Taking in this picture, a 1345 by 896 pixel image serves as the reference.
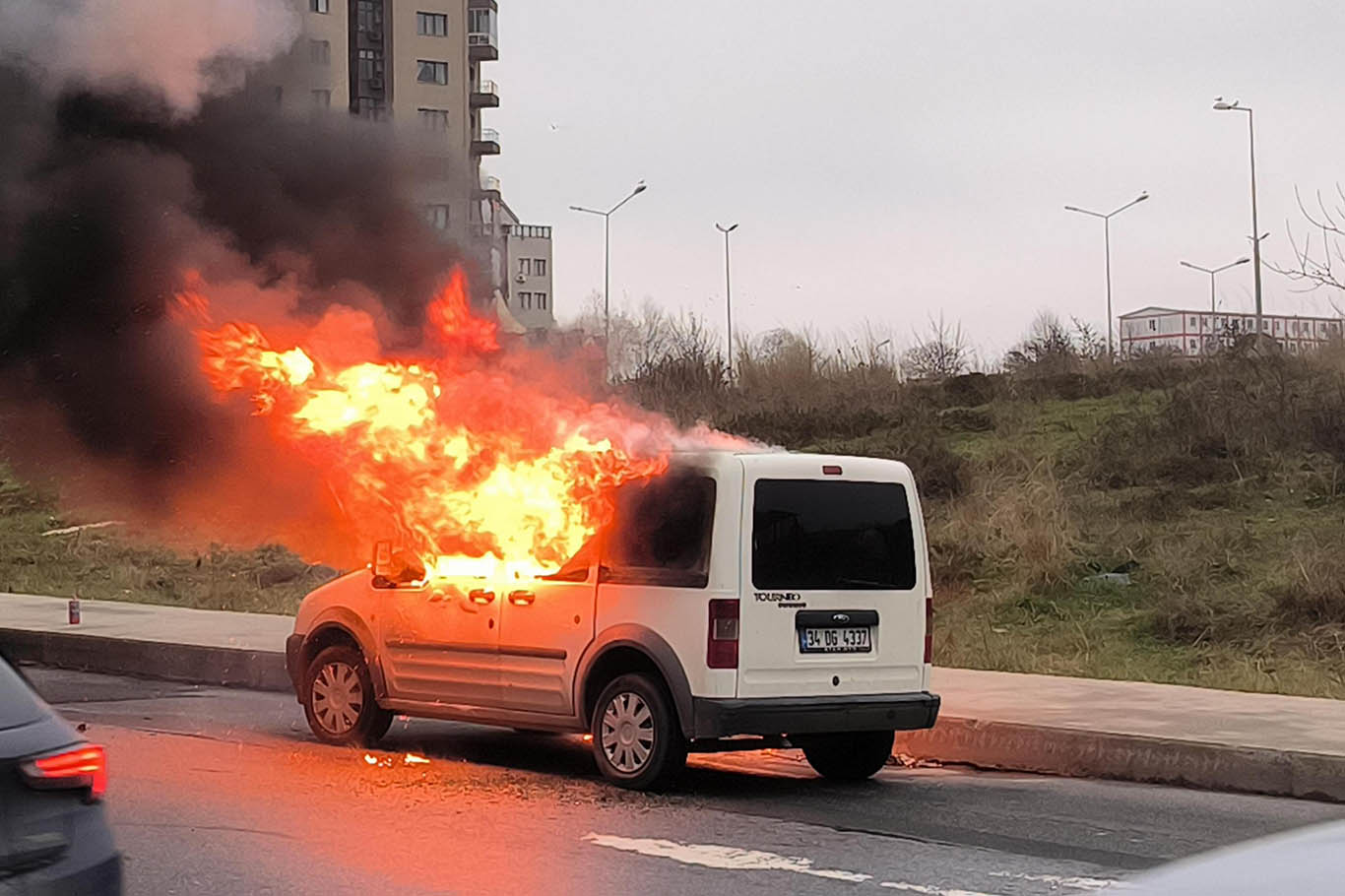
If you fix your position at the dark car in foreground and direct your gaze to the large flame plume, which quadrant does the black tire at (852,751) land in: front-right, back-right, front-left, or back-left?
front-right

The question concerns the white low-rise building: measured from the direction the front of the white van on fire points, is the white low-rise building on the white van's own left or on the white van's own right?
on the white van's own right

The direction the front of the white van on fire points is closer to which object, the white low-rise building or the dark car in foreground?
the white low-rise building

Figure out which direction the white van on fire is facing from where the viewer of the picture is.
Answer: facing away from the viewer and to the left of the viewer

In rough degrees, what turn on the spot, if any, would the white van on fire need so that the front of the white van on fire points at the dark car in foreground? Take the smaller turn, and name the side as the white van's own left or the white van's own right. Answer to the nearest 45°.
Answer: approximately 90° to the white van's own left
